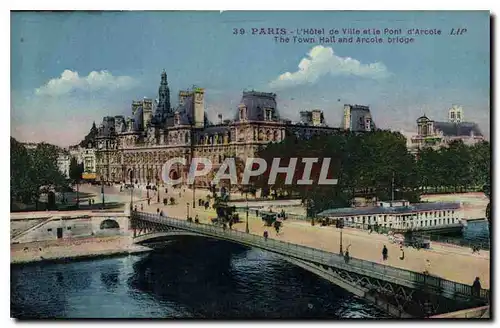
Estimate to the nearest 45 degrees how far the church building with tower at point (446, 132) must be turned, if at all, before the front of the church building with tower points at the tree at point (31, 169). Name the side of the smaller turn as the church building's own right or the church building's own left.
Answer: approximately 45° to the church building's own right

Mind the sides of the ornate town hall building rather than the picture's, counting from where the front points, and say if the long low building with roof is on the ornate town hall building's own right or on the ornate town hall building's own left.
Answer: on the ornate town hall building's own left

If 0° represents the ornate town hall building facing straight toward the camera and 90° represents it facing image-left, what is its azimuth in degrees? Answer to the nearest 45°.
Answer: approximately 45°

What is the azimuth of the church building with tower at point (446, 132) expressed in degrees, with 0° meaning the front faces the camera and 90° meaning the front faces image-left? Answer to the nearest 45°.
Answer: approximately 45°

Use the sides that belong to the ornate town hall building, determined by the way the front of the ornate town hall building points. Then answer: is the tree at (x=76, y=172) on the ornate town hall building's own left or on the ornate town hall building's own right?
on the ornate town hall building's own right

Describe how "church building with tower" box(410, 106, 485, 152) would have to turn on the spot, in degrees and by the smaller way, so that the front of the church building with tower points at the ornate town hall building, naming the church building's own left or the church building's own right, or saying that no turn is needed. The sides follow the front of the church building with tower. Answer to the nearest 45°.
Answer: approximately 45° to the church building's own right
